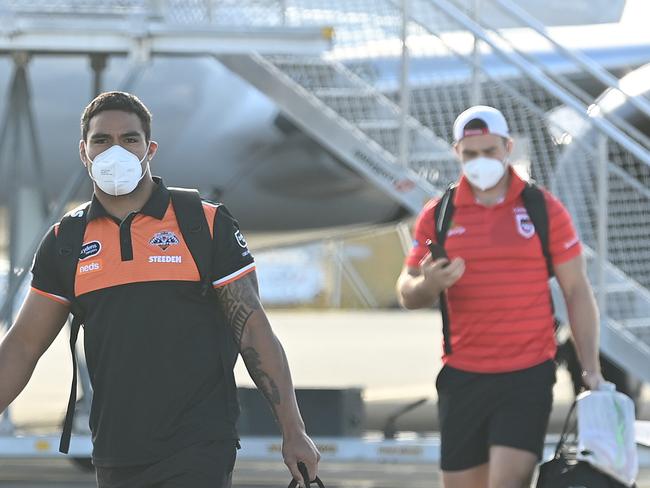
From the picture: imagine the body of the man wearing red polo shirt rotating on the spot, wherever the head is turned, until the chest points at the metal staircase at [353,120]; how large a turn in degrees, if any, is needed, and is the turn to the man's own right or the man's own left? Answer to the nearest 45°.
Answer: approximately 180°

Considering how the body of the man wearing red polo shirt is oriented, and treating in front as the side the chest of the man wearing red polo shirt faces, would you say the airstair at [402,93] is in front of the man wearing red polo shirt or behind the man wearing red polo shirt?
behind

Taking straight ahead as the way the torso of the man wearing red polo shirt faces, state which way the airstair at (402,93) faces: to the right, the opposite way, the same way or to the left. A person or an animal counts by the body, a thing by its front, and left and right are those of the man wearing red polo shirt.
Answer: to the left

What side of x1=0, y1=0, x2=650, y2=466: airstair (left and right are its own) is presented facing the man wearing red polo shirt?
right

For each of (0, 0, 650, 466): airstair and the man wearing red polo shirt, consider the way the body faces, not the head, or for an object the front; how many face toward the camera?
1

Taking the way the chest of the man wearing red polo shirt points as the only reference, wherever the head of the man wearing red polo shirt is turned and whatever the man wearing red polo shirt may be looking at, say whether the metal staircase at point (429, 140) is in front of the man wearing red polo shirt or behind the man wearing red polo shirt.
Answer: behind
